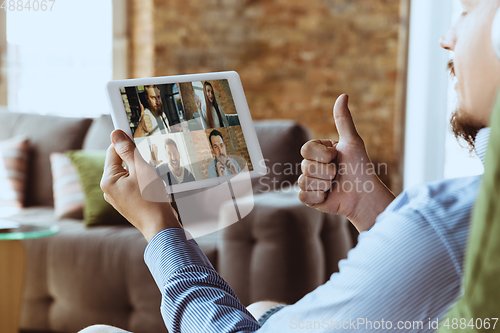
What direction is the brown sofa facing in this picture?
toward the camera

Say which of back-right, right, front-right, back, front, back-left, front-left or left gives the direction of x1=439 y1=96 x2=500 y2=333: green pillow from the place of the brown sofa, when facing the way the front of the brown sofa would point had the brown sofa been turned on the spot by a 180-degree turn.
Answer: back
